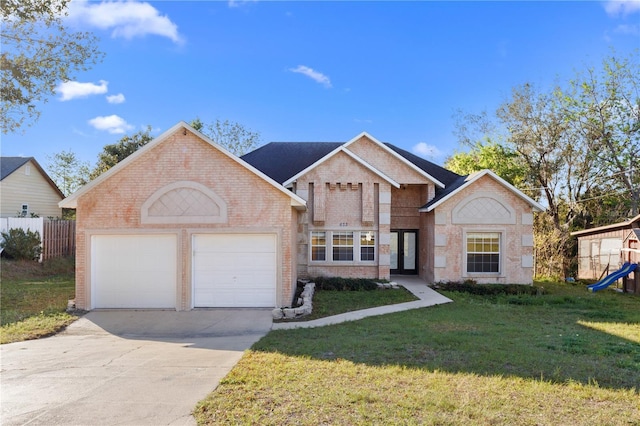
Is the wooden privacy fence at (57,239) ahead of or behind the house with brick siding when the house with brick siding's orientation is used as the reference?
behind

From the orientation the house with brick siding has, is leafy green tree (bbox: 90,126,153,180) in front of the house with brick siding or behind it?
behind

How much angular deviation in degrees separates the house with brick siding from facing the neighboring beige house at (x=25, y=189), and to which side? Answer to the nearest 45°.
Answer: approximately 135° to its right

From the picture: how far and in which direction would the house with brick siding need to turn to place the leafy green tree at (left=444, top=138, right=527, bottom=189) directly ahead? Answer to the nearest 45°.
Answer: approximately 135° to its left

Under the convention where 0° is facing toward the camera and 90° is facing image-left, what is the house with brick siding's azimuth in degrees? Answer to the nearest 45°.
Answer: approximately 0°
